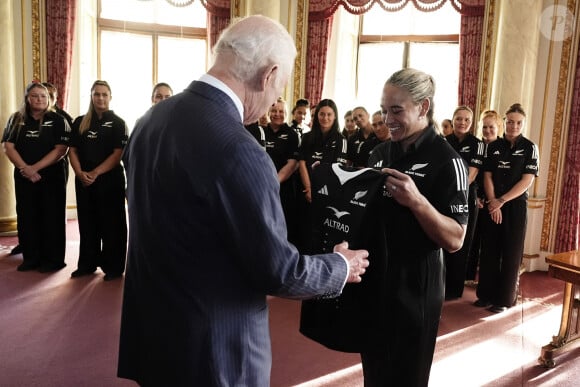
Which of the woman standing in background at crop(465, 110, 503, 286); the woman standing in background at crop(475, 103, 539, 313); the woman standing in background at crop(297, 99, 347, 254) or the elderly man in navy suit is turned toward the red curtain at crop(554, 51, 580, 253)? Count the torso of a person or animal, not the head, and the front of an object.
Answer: the elderly man in navy suit

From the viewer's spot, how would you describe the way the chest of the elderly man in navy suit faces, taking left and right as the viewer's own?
facing away from the viewer and to the right of the viewer

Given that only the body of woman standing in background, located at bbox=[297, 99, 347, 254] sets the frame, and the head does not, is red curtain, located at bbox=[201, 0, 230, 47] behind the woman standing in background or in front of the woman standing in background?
behind

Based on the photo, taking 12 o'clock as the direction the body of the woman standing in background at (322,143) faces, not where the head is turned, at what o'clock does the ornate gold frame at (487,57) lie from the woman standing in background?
The ornate gold frame is roughly at 8 o'clock from the woman standing in background.

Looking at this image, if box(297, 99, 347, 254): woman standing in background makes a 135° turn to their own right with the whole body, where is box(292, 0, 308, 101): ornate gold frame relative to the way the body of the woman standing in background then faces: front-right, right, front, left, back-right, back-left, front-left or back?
front-right

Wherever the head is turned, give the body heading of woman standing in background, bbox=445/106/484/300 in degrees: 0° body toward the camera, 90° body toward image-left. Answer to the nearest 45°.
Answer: approximately 45°

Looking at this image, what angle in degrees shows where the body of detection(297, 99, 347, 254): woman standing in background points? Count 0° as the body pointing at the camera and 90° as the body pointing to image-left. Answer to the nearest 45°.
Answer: approximately 0°

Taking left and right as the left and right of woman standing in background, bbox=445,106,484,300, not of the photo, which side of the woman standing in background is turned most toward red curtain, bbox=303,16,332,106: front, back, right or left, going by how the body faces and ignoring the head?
right

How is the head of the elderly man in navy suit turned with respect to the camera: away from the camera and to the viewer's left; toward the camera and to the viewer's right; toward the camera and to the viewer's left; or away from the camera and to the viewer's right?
away from the camera and to the viewer's right

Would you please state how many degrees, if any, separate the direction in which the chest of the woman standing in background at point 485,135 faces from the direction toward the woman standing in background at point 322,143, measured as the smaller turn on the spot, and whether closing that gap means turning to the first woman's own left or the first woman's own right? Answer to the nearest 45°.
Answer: approximately 45° to the first woman's own right

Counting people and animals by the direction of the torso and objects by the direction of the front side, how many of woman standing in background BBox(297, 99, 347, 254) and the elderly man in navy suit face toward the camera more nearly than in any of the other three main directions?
1

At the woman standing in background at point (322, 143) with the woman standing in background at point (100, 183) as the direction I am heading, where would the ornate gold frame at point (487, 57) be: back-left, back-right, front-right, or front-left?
back-right

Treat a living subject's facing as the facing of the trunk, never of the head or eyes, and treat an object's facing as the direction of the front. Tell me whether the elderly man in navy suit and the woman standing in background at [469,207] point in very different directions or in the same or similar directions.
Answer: very different directions
